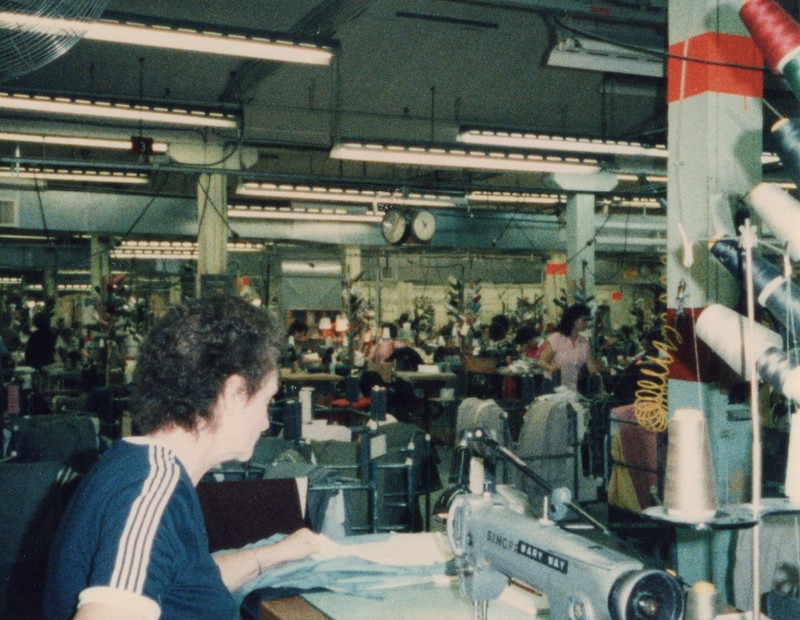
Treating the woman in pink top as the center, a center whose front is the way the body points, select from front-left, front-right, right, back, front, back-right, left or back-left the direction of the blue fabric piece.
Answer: front-right

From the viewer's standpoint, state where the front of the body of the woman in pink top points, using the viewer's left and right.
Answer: facing the viewer and to the right of the viewer

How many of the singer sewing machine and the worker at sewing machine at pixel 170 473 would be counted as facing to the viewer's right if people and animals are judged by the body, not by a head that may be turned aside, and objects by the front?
1

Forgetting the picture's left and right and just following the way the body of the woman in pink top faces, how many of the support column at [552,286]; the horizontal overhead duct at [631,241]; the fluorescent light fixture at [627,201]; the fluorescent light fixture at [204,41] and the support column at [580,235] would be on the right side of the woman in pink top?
1

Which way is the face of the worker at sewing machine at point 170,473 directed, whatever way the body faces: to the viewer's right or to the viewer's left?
to the viewer's right

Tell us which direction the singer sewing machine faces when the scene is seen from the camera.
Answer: facing the viewer and to the left of the viewer

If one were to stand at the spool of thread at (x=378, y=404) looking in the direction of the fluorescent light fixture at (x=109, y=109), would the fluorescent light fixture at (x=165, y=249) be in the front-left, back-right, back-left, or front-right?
front-right

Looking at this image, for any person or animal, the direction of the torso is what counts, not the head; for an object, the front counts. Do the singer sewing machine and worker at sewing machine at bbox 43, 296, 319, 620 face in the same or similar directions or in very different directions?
very different directions

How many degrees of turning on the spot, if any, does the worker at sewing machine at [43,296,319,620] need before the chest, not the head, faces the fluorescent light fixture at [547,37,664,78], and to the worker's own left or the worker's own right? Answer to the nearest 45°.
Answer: approximately 45° to the worker's own left

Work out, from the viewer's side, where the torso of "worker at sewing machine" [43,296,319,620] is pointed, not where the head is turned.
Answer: to the viewer's right

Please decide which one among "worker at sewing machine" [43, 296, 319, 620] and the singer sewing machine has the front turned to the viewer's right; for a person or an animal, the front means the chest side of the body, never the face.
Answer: the worker at sewing machine

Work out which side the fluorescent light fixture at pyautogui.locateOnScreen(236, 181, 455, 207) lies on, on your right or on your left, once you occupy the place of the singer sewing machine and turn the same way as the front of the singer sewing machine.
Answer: on your right

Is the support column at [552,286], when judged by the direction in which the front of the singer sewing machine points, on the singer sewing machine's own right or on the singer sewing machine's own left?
on the singer sewing machine's own right

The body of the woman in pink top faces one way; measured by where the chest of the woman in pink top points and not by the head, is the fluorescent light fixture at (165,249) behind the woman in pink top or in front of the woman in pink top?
behind
